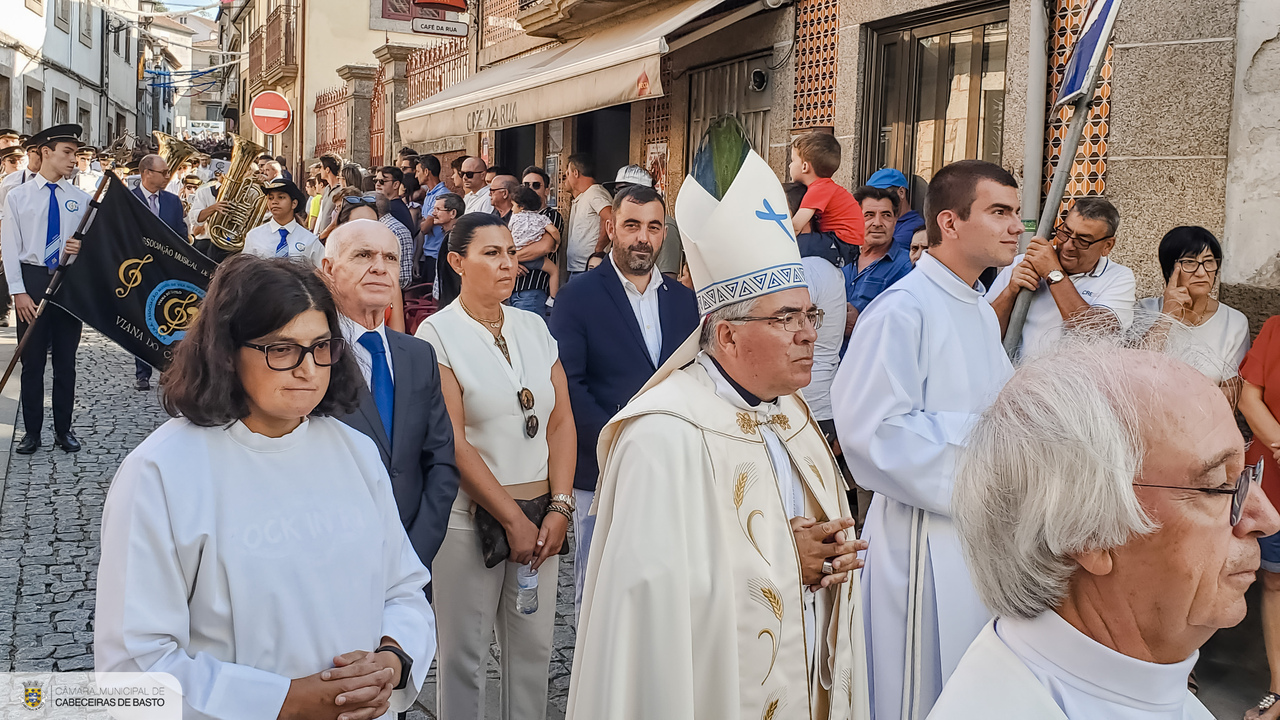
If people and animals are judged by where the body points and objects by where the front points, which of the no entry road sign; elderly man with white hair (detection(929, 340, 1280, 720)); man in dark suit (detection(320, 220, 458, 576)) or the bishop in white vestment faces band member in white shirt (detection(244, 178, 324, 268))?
the no entry road sign

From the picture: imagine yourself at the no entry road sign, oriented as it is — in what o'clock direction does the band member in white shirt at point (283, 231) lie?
The band member in white shirt is roughly at 12 o'clock from the no entry road sign.

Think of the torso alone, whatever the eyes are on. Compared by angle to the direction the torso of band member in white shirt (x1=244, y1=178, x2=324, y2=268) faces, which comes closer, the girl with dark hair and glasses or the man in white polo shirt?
the girl with dark hair and glasses

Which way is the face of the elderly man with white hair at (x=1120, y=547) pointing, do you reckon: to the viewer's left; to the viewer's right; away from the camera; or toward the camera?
to the viewer's right

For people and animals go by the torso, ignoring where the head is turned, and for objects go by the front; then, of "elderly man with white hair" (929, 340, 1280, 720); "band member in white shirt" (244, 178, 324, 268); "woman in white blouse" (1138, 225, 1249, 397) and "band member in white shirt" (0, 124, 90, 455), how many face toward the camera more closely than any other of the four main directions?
3

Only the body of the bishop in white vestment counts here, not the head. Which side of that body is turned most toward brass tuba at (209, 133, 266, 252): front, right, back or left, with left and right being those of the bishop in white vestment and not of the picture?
back

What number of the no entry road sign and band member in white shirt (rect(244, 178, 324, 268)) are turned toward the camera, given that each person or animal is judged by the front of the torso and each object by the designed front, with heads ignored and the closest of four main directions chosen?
2

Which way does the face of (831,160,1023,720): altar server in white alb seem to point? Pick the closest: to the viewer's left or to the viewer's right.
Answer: to the viewer's right

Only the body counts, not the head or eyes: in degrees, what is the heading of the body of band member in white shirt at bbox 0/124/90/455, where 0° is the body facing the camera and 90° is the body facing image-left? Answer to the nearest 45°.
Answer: approximately 0°

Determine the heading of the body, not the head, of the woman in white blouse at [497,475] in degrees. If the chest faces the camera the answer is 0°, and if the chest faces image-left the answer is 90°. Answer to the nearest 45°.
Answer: approximately 315°

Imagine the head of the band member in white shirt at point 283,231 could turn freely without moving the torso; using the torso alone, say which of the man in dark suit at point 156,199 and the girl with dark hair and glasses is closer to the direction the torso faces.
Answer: the girl with dark hair and glasses

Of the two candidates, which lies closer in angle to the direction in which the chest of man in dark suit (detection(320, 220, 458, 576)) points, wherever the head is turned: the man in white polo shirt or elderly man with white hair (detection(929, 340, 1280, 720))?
the elderly man with white hair

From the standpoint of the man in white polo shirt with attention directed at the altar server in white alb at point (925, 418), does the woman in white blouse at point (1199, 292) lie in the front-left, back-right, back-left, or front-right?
back-left
